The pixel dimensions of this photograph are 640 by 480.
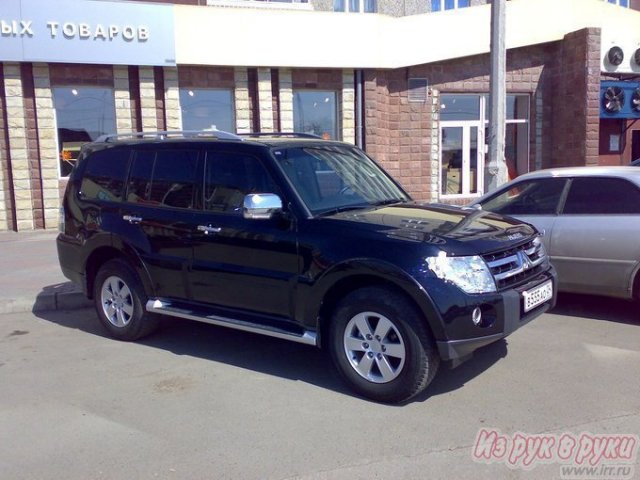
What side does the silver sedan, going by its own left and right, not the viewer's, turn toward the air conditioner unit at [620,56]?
right

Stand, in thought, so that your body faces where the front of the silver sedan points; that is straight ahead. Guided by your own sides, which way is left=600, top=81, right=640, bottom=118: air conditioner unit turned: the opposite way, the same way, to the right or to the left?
to the left

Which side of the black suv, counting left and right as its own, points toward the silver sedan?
left

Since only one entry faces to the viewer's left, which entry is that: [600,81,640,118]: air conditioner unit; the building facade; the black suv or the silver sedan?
the silver sedan

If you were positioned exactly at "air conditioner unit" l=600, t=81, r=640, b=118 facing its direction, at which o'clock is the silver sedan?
The silver sedan is roughly at 12 o'clock from the air conditioner unit.

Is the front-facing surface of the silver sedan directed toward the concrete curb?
yes

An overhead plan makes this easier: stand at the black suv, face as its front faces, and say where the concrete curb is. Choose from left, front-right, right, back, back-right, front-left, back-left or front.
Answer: back

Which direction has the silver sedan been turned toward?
to the viewer's left

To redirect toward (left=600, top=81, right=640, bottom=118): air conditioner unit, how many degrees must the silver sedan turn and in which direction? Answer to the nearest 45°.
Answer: approximately 90° to its right

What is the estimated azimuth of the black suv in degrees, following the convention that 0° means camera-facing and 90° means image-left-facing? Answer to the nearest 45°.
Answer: approximately 315°

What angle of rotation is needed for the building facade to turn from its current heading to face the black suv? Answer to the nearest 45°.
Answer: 0° — it already faces it

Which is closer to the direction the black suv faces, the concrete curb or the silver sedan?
the silver sedan

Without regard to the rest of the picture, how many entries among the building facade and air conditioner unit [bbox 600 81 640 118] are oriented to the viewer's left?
0
